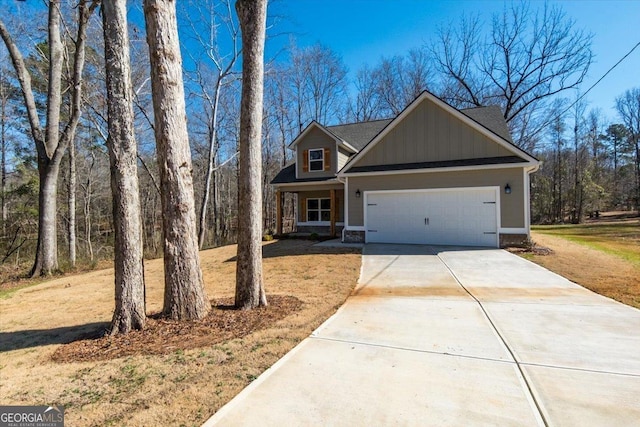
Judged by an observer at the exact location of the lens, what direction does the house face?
facing the viewer

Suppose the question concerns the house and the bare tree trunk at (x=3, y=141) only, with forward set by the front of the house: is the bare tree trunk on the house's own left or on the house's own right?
on the house's own right

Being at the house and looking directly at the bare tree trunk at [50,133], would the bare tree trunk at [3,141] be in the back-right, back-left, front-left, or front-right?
front-right

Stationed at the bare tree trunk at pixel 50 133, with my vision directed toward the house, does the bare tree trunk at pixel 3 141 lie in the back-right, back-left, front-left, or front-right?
back-left

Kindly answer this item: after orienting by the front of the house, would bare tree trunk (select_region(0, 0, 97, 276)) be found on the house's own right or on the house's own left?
on the house's own right

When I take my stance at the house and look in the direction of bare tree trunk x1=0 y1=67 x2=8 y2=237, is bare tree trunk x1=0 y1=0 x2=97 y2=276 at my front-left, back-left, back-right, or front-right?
front-left

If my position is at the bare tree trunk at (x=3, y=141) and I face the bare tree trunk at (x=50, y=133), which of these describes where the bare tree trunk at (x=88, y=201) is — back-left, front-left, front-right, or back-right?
front-left

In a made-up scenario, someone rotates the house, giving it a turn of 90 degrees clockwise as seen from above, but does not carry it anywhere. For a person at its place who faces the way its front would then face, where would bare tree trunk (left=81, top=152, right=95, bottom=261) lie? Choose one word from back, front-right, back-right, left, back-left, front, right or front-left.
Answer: front
